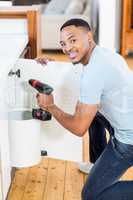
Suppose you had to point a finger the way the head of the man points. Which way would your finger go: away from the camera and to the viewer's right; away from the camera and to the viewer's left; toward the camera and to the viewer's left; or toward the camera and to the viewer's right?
toward the camera and to the viewer's left

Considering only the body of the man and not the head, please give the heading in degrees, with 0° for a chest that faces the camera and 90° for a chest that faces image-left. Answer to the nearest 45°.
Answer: approximately 90°
